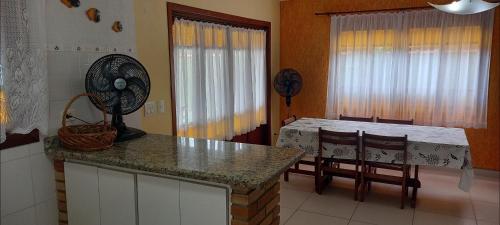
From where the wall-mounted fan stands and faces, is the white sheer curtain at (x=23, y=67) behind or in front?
in front

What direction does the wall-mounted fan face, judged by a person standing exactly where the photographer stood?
facing the viewer

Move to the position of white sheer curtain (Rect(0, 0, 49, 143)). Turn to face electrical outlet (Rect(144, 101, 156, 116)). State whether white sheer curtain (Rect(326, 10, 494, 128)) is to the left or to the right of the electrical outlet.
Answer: right

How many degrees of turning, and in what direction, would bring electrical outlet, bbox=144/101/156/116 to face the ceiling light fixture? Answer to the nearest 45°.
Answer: approximately 45° to its left

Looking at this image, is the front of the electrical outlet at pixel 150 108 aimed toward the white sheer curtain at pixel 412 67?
no

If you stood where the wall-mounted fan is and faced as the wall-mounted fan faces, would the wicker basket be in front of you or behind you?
in front

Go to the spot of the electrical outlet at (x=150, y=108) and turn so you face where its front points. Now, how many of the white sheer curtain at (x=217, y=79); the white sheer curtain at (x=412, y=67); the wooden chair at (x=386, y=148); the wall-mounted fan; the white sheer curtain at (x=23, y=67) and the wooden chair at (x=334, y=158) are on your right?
1

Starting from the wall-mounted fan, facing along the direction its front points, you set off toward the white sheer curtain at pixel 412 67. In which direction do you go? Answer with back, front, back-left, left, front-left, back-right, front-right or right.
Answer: left

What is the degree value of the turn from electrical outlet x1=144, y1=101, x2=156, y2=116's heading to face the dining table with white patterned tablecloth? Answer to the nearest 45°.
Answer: approximately 45° to its left

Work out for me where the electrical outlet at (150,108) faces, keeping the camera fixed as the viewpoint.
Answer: facing the viewer and to the right of the viewer

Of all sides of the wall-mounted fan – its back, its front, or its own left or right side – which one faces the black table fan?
front

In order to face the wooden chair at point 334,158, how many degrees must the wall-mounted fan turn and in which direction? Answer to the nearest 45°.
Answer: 0° — it already faces it

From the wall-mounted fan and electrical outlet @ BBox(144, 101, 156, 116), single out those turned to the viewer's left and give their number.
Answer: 0

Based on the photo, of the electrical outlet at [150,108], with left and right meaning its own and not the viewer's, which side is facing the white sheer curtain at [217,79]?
left

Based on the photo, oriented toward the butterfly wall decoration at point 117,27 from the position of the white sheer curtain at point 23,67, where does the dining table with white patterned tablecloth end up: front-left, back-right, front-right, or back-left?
front-right
